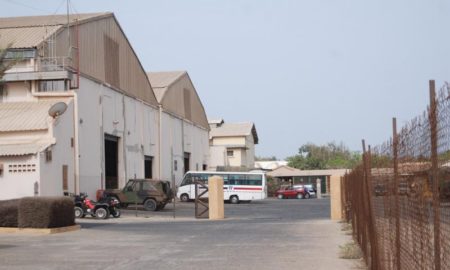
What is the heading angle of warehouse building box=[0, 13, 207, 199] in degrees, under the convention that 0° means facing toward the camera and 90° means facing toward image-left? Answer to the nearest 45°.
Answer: approximately 315°

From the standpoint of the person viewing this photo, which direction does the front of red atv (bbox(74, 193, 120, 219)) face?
facing away from the viewer and to the left of the viewer

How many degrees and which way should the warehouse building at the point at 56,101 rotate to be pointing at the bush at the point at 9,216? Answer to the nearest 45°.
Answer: approximately 45° to its right

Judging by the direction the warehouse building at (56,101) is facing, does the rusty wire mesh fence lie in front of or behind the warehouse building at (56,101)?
in front

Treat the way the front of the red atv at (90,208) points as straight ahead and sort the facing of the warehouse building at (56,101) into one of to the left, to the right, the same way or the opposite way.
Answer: the opposite way

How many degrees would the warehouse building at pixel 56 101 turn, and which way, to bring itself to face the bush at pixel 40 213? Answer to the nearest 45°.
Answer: approximately 45° to its right

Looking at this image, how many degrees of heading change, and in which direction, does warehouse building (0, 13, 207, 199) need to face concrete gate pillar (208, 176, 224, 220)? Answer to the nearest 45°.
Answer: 0° — it already faces it

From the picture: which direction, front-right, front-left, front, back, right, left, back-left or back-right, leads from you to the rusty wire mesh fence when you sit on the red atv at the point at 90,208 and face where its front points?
back-left
